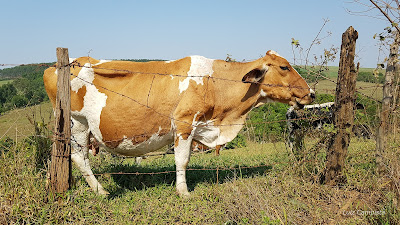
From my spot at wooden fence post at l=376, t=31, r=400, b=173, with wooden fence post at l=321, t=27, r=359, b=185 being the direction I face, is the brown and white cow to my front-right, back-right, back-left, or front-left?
front-right

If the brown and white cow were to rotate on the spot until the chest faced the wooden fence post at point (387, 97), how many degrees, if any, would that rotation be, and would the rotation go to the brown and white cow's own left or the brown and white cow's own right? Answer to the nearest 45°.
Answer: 0° — it already faces it

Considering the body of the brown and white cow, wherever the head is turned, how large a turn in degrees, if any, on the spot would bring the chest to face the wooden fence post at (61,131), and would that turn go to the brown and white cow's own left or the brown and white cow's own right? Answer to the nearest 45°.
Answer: approximately 135° to the brown and white cow's own right

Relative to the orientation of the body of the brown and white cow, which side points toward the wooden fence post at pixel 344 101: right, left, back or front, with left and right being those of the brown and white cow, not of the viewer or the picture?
front

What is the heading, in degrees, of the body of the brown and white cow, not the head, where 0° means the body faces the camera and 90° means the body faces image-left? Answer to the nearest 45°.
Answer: approximately 270°
